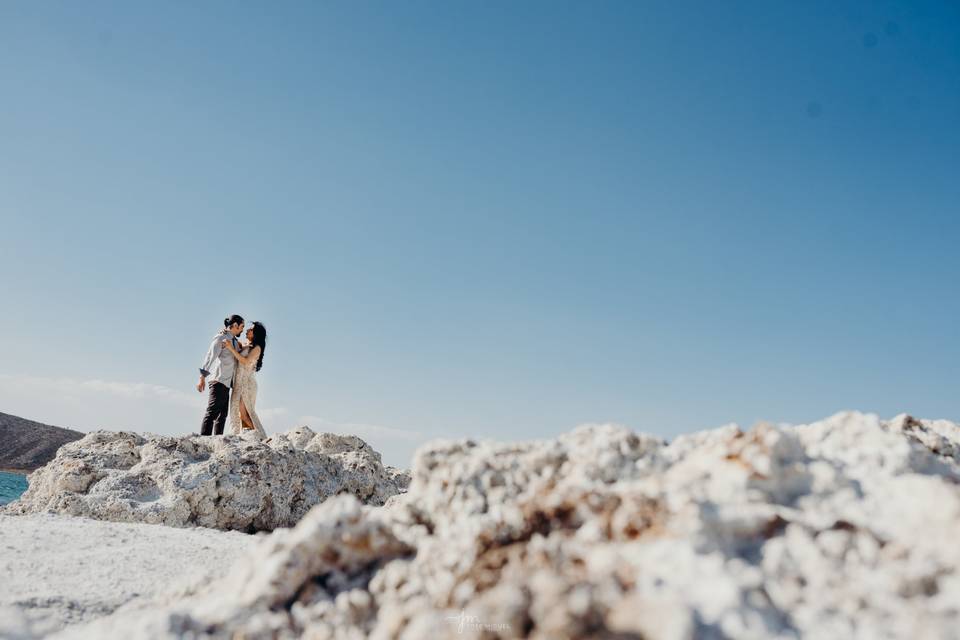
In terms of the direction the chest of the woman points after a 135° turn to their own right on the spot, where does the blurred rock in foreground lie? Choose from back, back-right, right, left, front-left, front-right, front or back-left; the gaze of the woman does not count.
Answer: back-right

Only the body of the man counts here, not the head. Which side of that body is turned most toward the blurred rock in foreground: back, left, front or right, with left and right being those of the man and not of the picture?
right

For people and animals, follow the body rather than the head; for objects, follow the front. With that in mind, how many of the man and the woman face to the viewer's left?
1

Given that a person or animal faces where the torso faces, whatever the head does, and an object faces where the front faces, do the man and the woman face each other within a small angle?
yes

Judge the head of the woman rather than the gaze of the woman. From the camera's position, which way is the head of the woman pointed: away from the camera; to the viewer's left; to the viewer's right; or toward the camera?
to the viewer's left

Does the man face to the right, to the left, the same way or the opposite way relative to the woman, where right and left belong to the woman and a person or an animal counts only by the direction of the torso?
the opposite way

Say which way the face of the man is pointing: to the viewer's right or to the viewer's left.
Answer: to the viewer's right

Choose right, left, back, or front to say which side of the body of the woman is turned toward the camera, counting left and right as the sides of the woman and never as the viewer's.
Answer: left

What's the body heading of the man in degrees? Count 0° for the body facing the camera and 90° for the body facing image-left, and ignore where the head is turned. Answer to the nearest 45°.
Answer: approximately 270°
